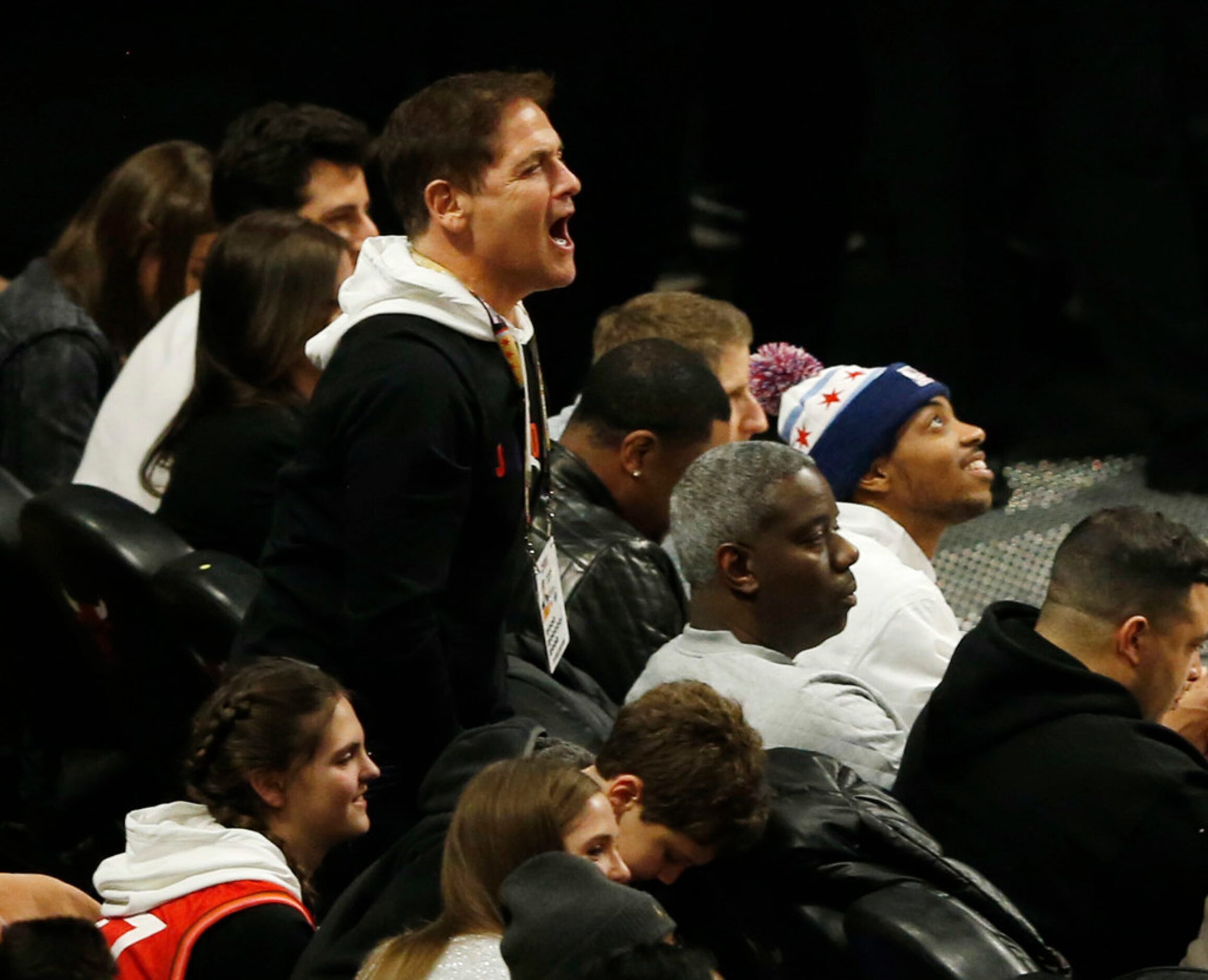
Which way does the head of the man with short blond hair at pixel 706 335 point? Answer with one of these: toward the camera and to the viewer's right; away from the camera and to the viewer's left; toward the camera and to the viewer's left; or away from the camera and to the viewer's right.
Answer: away from the camera and to the viewer's right

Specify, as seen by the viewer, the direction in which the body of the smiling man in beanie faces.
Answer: to the viewer's right

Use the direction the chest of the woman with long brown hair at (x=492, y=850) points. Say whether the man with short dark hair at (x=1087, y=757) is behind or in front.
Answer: in front

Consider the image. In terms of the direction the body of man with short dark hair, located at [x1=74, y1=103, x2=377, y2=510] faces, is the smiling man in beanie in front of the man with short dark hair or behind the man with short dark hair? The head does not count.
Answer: in front

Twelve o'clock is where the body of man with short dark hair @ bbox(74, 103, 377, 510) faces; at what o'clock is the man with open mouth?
The man with open mouth is roughly at 3 o'clock from the man with short dark hair.

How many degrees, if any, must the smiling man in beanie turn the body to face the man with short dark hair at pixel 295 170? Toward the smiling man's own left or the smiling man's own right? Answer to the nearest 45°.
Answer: approximately 180°

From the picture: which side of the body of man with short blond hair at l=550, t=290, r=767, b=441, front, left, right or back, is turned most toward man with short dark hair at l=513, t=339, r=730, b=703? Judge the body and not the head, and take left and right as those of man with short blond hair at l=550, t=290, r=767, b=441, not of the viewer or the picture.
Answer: right

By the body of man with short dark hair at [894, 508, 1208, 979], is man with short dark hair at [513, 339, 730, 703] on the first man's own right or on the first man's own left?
on the first man's own left

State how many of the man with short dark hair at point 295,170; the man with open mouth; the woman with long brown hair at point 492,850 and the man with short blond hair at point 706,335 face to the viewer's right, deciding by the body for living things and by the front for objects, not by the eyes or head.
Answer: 4

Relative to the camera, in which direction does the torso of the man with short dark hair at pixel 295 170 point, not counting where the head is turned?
to the viewer's right

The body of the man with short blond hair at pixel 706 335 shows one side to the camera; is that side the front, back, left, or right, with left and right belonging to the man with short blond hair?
right

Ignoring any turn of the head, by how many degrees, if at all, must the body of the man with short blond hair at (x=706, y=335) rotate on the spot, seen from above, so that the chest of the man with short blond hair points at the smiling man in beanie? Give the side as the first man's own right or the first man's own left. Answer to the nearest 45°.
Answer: approximately 45° to the first man's own right

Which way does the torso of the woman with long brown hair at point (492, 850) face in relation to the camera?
to the viewer's right

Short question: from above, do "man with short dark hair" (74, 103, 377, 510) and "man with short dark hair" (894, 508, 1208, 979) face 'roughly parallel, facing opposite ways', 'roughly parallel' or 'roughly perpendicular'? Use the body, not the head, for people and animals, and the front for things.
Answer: roughly parallel

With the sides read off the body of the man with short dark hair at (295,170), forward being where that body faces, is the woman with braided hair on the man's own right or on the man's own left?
on the man's own right

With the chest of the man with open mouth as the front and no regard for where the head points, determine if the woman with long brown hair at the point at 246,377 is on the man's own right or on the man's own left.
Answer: on the man's own left

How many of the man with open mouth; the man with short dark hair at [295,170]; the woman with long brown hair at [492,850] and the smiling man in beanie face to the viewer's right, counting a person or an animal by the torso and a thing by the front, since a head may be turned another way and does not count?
4
